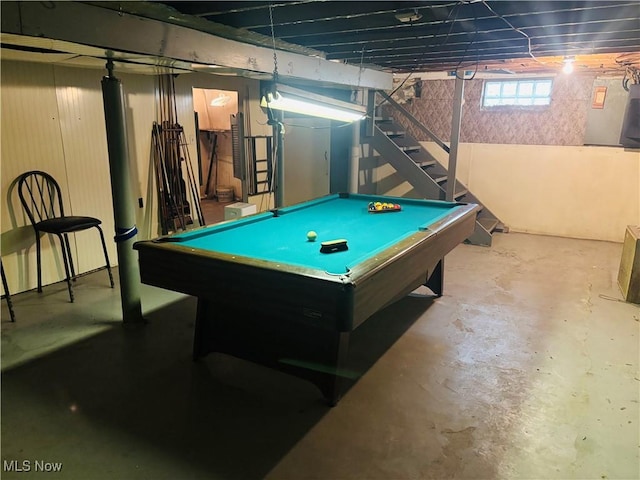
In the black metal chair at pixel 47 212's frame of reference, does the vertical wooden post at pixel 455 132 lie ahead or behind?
ahead

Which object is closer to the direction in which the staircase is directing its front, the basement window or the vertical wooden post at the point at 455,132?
the vertical wooden post

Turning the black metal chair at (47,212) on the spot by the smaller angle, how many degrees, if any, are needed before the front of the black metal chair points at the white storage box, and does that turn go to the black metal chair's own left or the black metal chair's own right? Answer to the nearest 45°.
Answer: approximately 45° to the black metal chair's own left

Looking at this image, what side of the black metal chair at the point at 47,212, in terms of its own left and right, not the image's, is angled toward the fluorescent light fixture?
front

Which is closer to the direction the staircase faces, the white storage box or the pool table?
the pool table

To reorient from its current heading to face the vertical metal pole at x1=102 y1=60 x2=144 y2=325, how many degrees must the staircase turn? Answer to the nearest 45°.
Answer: approximately 90° to its right

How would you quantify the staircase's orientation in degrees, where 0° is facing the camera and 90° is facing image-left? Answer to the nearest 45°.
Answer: approximately 315°

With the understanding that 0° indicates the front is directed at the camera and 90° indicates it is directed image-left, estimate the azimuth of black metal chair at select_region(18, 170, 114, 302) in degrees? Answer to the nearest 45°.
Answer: approximately 315°

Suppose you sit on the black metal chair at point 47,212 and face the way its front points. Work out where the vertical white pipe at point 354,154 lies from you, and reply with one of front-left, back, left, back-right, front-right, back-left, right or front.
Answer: front-left

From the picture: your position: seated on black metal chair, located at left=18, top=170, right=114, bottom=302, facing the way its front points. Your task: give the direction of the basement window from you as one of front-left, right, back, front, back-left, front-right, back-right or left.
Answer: front-left

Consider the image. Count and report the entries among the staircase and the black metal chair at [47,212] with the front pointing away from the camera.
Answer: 0
